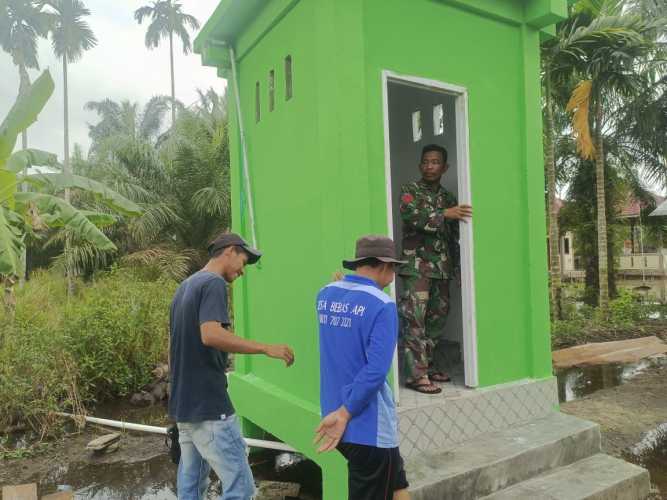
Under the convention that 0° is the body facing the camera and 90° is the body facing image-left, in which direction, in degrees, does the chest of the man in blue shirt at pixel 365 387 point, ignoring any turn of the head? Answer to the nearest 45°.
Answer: approximately 225°

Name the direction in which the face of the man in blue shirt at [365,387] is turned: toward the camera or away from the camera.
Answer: away from the camera

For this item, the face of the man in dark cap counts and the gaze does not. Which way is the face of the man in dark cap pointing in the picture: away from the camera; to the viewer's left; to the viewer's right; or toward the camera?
to the viewer's right

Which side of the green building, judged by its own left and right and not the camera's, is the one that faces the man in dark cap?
right

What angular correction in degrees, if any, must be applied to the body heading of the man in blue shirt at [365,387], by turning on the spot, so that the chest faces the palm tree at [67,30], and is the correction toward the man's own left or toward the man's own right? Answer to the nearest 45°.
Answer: approximately 90° to the man's own left

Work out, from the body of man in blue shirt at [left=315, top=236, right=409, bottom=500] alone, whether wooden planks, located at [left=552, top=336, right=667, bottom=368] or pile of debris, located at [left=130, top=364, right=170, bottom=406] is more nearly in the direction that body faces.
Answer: the wooden planks

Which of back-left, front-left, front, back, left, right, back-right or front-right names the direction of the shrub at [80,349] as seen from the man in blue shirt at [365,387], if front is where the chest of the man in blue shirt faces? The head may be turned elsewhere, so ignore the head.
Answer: left

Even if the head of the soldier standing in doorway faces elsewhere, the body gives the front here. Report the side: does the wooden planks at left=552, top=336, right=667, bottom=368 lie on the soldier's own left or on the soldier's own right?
on the soldier's own left

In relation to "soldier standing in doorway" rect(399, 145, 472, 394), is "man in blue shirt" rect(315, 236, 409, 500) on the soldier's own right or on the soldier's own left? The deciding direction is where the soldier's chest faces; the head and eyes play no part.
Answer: on the soldier's own right
